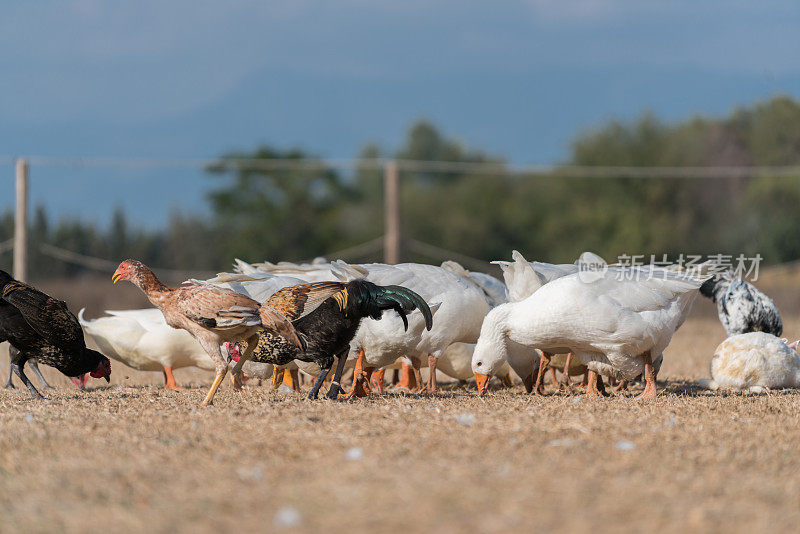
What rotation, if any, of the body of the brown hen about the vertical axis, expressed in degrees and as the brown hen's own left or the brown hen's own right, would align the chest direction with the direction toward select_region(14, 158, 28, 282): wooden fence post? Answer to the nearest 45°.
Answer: approximately 90° to the brown hen's own right

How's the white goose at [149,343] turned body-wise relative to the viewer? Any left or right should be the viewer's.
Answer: facing to the right of the viewer

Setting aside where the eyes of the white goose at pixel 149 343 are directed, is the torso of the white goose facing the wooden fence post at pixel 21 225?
no

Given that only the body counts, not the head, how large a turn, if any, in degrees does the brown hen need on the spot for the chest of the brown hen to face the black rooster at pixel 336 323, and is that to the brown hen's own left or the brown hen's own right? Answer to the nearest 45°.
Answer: approximately 180°

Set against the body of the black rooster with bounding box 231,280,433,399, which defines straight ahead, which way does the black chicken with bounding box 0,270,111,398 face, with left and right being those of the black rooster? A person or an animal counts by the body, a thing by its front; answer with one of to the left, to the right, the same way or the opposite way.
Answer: the opposite way

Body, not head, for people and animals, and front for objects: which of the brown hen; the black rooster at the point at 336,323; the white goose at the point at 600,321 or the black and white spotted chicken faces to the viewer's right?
the black and white spotted chicken

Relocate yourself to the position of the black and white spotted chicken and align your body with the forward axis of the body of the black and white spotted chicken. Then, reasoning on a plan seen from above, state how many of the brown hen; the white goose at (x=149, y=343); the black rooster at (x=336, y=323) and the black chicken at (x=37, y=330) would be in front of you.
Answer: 0

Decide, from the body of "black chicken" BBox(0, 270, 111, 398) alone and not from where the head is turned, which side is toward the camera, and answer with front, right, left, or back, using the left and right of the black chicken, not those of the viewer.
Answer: right

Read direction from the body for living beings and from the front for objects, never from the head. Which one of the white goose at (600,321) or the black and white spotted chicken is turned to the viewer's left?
the white goose

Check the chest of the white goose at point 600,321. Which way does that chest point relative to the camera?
to the viewer's left

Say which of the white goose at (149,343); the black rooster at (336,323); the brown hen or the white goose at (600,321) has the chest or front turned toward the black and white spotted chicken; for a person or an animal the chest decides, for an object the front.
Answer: the white goose at (149,343)

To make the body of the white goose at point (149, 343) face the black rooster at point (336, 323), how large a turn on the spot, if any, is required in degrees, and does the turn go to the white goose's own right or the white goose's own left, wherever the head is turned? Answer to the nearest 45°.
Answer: approximately 45° to the white goose's own right

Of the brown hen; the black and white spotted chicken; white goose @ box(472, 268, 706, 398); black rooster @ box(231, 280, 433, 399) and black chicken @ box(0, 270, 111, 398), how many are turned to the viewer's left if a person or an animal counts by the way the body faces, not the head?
3

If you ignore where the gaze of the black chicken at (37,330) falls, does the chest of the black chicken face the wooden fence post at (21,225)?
no

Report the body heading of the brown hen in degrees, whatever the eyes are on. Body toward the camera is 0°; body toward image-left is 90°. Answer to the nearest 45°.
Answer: approximately 90°
